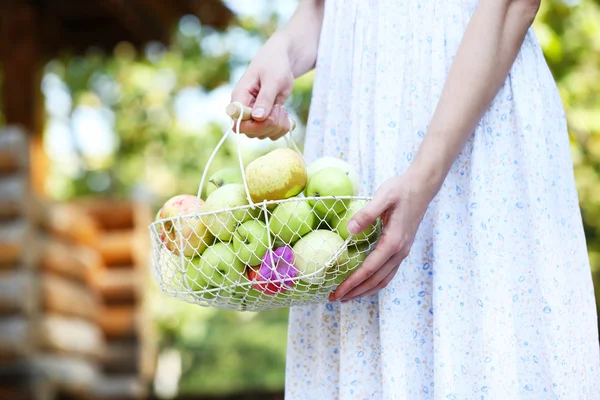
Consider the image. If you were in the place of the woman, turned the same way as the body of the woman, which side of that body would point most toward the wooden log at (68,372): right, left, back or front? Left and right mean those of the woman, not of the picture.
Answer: right

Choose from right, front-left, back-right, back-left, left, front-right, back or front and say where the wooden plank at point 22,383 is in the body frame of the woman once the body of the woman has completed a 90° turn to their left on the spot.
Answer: back

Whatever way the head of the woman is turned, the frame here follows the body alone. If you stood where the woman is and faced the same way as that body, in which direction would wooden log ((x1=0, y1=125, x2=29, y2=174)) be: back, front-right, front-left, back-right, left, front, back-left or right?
right

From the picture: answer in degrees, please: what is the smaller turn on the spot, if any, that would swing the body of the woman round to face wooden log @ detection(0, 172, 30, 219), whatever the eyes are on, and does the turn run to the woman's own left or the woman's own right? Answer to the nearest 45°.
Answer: approximately 90° to the woman's own right

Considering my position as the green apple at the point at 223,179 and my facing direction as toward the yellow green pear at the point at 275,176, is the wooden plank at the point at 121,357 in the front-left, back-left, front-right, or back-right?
back-left

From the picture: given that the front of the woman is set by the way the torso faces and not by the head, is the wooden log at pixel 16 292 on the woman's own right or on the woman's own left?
on the woman's own right

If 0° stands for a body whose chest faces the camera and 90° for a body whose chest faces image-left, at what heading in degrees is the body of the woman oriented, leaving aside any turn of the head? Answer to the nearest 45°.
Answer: approximately 45°

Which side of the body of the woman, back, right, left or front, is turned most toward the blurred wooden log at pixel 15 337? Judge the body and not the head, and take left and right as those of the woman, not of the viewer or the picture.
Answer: right

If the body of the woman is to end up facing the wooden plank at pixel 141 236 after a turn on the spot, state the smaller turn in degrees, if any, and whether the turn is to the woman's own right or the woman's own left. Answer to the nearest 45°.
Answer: approximately 90° to the woman's own right
